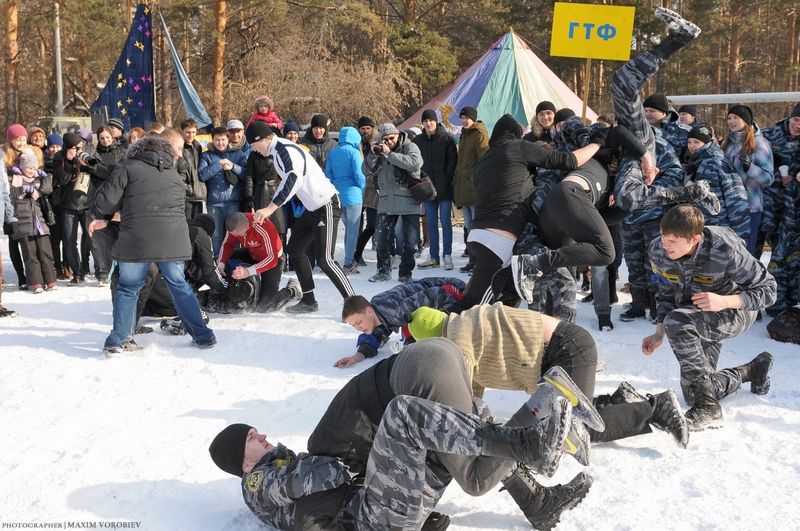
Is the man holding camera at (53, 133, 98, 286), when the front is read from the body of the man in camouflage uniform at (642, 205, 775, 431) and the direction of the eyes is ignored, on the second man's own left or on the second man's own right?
on the second man's own right

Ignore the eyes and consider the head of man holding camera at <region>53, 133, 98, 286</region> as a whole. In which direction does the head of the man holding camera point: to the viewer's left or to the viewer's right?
to the viewer's right

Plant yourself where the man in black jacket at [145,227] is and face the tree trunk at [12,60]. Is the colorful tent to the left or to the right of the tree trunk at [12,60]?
right

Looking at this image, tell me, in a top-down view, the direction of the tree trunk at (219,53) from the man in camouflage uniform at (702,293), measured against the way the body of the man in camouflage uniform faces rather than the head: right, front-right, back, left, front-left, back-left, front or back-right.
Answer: right

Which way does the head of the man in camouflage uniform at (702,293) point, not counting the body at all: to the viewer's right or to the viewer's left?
to the viewer's left

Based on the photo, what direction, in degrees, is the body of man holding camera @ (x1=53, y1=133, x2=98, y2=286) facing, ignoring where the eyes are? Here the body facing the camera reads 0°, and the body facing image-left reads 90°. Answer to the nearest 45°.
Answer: approximately 315°

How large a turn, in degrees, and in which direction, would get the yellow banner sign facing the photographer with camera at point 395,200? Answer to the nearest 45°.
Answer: approximately 45° to its right

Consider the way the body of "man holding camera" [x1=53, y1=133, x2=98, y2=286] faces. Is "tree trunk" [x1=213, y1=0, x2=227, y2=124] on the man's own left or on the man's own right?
on the man's own left

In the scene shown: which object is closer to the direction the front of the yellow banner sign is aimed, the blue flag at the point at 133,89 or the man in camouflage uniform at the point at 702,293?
the man in camouflage uniform

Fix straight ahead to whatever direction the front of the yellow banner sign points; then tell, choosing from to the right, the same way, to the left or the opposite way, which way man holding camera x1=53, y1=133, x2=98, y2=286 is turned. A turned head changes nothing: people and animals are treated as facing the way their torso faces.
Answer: to the left

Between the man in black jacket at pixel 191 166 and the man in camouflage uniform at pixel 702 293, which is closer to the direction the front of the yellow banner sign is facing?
the man in camouflage uniform
